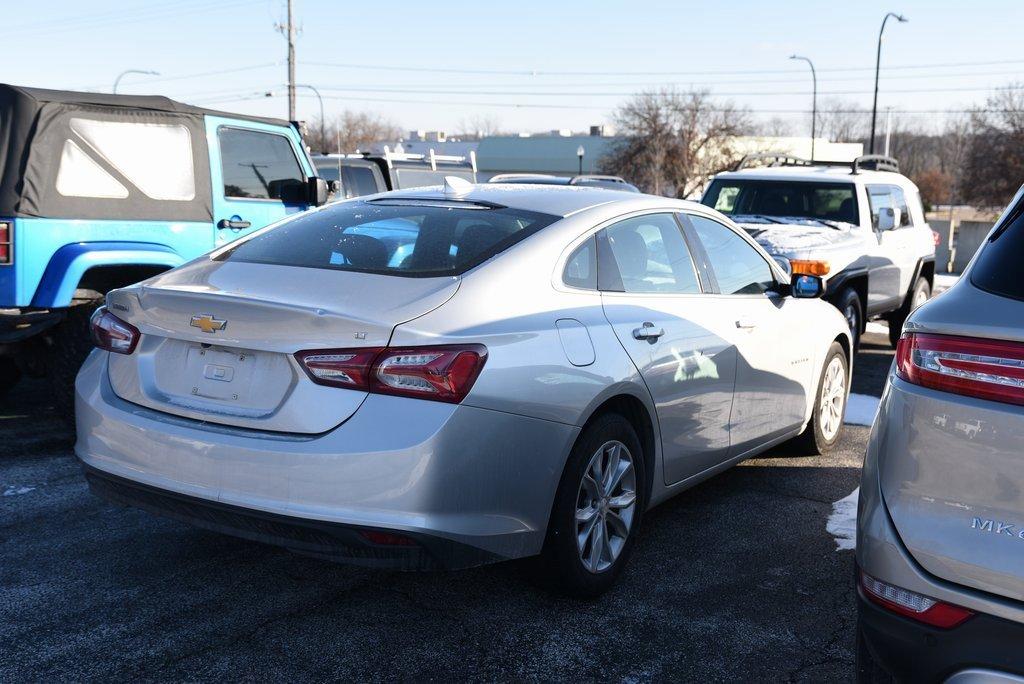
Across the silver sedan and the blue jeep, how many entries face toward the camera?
0

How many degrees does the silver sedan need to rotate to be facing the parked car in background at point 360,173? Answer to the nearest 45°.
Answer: approximately 45° to its left

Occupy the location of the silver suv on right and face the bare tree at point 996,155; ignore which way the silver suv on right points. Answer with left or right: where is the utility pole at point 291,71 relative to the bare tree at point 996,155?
left

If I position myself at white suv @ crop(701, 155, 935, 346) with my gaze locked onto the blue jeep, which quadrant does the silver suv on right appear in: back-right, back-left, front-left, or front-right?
front-left

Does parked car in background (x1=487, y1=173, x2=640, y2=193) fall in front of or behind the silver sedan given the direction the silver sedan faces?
in front

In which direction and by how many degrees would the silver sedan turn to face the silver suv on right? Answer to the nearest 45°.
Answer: approximately 90° to its right

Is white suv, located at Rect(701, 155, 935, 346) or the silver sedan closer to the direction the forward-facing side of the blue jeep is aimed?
the white suv

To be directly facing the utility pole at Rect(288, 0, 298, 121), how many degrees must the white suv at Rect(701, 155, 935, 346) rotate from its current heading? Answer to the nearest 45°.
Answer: approximately 90° to its right

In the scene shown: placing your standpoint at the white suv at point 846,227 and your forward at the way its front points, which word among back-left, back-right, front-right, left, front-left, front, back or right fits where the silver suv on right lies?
front-left

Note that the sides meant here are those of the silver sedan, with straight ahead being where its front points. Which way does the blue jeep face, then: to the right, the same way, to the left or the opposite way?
the same way

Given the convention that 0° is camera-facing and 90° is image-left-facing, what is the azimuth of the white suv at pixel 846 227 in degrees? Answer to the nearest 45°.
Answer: approximately 45°

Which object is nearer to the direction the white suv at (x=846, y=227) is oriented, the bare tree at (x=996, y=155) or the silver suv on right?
the silver suv on right

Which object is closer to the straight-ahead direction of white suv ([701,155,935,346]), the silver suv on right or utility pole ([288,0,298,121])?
the silver suv on right

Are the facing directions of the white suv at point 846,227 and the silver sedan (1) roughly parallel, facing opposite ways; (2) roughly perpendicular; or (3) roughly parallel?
roughly parallel, facing opposite ways

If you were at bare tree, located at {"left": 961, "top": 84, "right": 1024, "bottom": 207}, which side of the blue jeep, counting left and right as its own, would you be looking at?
front

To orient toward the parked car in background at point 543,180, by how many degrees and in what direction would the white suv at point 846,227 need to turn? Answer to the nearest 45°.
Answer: approximately 90° to its right

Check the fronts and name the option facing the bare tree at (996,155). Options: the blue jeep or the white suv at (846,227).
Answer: the blue jeep

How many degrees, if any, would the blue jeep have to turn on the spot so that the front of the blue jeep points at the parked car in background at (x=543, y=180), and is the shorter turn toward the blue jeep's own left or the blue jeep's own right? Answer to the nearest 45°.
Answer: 0° — it already faces it

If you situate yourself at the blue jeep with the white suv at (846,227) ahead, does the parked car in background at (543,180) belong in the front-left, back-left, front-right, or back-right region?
front-left

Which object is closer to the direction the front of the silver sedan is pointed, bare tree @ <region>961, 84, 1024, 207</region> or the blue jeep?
the bare tree
